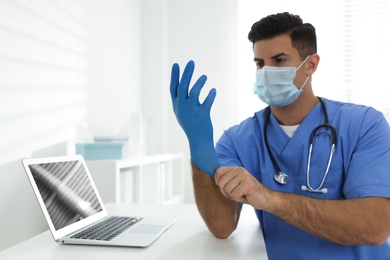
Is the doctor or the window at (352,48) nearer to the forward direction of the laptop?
the doctor

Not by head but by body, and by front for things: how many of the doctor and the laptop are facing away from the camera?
0

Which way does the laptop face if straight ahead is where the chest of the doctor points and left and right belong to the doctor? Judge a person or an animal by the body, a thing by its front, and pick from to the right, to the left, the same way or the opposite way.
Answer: to the left

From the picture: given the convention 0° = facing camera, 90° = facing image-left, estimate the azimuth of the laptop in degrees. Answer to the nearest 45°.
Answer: approximately 315°

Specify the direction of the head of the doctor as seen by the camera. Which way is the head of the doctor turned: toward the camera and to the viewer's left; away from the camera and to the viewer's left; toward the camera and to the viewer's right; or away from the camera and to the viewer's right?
toward the camera and to the viewer's left

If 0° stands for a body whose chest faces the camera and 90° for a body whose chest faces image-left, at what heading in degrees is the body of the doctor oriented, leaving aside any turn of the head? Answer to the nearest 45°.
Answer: approximately 45°

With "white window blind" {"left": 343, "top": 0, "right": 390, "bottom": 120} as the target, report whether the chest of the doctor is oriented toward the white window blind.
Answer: no

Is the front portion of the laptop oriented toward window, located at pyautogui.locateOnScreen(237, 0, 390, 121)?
no

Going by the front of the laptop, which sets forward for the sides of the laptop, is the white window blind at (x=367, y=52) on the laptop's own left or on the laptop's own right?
on the laptop's own left
